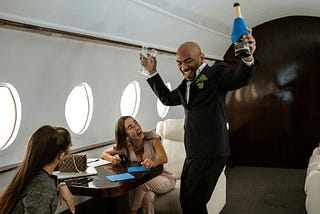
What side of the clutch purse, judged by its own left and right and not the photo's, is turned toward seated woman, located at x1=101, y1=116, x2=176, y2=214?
left

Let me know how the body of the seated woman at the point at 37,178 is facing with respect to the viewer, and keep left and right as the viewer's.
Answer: facing away from the viewer and to the right of the viewer

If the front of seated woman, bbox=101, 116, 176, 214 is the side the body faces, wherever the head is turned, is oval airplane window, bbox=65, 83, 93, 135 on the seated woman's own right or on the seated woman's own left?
on the seated woman's own right

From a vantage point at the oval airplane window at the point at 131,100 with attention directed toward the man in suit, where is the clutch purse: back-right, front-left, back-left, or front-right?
front-right

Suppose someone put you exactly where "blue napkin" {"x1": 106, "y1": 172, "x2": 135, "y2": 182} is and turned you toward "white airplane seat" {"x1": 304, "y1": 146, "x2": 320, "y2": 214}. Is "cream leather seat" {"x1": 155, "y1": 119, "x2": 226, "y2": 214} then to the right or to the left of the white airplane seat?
left

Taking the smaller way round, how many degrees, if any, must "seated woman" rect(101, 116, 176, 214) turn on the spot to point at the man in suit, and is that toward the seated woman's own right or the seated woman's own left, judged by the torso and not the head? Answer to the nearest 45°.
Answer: approximately 90° to the seated woman's own left

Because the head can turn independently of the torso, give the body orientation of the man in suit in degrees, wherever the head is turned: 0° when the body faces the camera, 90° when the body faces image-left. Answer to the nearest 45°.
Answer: approximately 45°

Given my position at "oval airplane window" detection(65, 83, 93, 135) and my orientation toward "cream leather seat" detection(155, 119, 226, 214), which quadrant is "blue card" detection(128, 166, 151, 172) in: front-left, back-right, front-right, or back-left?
front-right

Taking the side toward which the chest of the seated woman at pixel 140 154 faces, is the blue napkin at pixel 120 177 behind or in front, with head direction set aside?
in front

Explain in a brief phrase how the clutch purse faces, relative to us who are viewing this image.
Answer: facing the viewer

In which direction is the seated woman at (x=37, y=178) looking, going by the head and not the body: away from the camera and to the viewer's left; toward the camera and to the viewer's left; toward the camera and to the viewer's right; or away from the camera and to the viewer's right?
away from the camera and to the viewer's right

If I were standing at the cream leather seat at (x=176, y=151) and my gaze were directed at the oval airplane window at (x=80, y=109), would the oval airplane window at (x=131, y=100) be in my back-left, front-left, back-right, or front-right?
front-right

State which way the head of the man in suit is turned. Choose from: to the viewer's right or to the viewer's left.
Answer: to the viewer's left

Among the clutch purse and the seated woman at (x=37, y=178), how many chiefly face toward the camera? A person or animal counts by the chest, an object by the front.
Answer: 1

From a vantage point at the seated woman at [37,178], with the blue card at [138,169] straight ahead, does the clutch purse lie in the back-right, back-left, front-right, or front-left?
front-left

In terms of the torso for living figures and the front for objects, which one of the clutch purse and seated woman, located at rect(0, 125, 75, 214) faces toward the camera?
the clutch purse

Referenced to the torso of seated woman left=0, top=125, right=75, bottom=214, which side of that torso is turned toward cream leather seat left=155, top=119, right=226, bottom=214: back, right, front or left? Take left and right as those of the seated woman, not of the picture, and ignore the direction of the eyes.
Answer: front

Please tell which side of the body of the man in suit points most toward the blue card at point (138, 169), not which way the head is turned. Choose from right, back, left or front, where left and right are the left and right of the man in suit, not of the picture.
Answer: right

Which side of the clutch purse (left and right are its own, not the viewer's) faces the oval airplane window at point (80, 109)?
back
